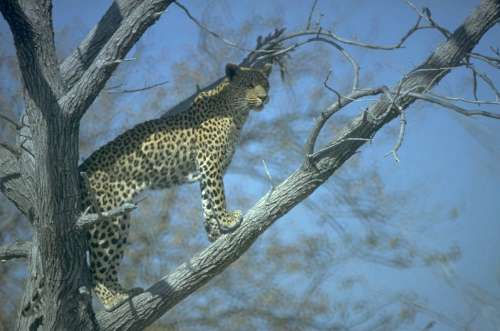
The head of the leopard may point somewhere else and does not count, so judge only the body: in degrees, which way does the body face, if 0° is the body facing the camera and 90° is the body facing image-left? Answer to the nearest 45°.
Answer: approximately 270°
